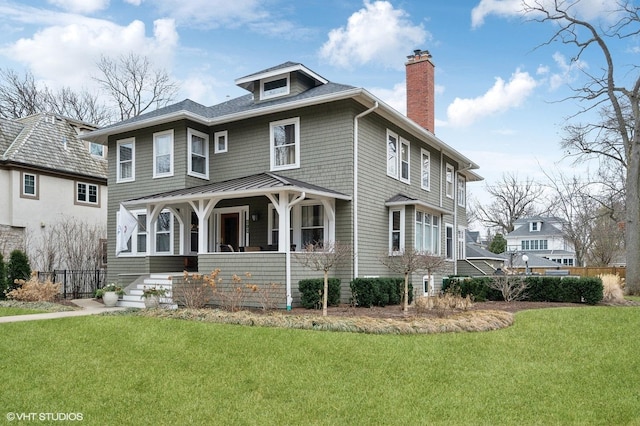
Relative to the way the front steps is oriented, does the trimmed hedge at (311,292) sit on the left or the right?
on its left

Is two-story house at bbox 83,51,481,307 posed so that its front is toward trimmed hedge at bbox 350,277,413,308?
no

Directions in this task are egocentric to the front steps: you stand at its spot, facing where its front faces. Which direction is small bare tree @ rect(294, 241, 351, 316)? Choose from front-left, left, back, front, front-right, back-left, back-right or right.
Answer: left

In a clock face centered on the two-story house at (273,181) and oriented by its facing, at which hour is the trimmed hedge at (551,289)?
The trimmed hedge is roughly at 8 o'clock from the two-story house.

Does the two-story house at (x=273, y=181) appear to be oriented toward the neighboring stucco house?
no

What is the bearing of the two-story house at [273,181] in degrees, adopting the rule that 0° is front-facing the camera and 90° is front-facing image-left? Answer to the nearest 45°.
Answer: approximately 45°

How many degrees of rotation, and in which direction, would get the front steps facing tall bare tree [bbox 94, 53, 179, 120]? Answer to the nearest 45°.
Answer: approximately 135° to its right

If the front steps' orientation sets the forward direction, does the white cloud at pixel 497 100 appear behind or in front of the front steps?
behind

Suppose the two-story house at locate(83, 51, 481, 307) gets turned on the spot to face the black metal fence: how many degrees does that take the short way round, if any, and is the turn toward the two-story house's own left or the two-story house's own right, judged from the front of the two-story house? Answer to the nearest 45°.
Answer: approximately 90° to the two-story house's own right

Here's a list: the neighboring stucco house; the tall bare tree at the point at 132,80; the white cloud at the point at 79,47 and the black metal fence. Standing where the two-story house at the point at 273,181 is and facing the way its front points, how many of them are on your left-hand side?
0

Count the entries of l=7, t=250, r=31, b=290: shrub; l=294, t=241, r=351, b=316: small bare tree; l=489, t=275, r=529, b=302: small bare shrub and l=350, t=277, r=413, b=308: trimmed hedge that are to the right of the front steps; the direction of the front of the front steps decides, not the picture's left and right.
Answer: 1

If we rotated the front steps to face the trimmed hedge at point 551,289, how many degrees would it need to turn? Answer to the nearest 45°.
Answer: approximately 135° to its left

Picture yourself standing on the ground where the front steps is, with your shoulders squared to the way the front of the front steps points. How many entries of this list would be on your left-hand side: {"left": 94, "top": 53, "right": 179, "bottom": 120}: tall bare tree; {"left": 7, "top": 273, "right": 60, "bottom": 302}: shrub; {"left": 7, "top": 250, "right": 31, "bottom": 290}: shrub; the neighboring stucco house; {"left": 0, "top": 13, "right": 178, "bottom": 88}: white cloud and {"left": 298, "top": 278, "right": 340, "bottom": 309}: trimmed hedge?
1

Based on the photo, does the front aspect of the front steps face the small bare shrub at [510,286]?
no

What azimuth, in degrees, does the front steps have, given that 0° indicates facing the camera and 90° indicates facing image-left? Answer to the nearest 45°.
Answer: approximately 45°

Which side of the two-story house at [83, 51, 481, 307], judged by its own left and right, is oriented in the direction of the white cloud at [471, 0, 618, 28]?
back

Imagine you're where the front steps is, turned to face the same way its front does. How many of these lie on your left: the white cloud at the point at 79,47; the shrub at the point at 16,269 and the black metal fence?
0
